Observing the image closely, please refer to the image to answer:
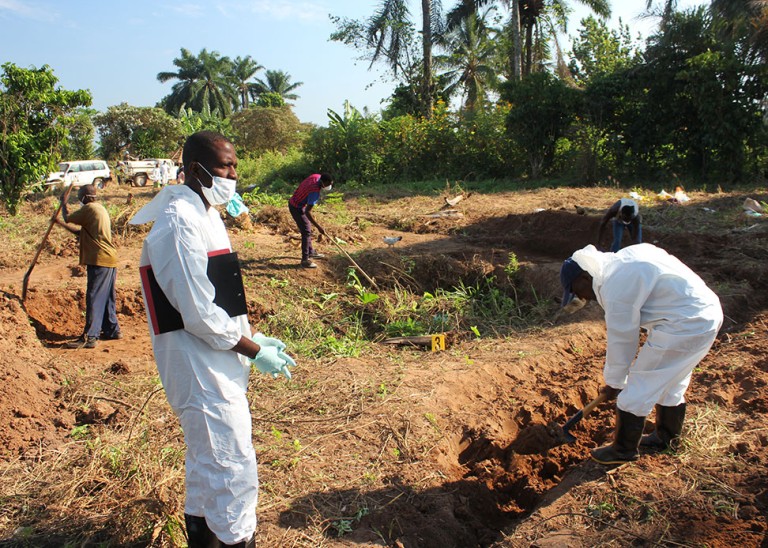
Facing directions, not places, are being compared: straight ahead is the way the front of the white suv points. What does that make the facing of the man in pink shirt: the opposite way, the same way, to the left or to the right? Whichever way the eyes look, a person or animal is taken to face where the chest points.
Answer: the opposite way

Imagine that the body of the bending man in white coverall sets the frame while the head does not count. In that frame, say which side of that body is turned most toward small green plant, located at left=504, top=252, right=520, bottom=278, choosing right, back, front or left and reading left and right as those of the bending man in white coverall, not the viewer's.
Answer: right

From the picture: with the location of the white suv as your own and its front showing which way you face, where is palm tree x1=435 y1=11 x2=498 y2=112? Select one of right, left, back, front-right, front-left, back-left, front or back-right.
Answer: back

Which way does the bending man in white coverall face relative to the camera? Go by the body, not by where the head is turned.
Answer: to the viewer's left

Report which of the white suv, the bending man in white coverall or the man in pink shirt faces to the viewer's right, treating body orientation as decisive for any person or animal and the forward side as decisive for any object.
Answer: the man in pink shirt

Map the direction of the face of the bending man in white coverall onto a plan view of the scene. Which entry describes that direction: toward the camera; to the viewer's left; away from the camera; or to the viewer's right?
to the viewer's left

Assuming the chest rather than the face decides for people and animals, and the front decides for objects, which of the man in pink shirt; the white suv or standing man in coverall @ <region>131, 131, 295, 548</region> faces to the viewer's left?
the white suv

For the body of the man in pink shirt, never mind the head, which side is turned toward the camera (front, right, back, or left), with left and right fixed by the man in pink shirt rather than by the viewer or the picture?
right

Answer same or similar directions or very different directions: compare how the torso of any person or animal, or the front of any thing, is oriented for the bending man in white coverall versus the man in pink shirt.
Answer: very different directions

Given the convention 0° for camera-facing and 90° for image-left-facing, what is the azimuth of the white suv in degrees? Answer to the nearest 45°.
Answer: approximately 90°

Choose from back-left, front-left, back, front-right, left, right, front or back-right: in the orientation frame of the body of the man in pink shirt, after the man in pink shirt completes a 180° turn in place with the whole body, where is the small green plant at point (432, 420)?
left

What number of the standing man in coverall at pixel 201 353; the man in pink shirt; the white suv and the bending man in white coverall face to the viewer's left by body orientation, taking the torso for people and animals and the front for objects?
2

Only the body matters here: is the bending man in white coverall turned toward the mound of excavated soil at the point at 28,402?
yes
